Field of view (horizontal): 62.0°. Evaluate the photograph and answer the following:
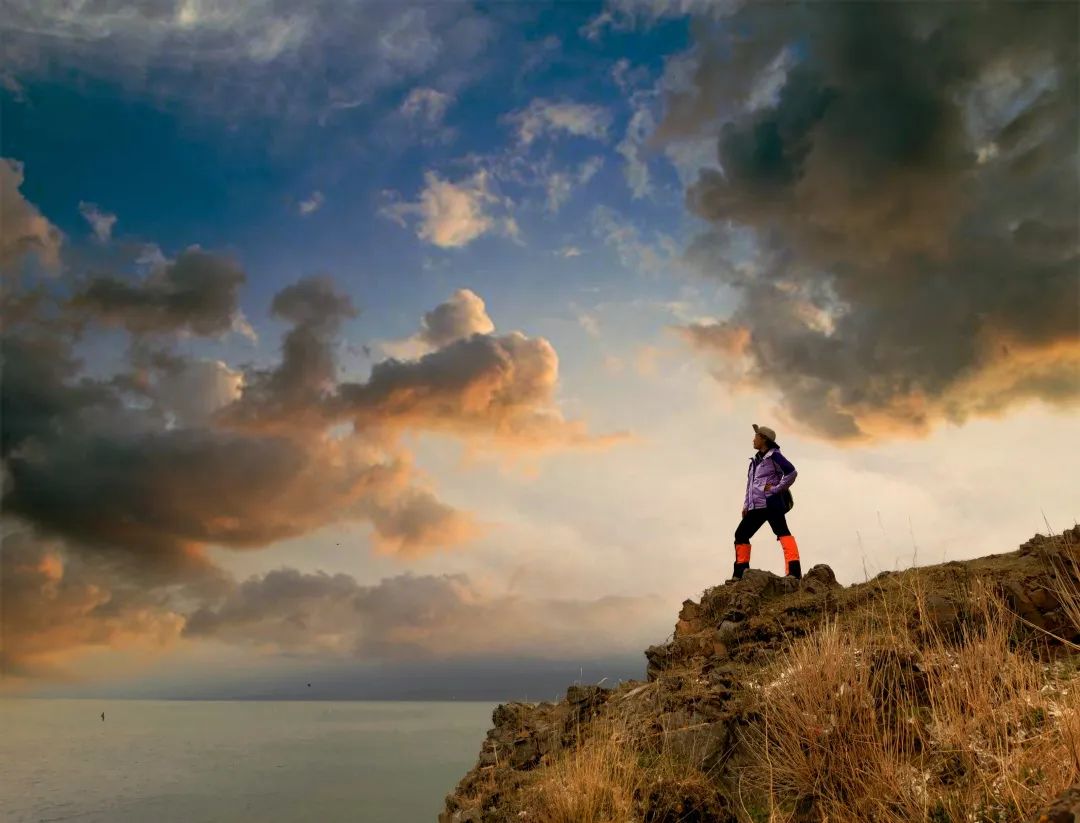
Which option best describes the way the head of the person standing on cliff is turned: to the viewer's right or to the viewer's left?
to the viewer's left

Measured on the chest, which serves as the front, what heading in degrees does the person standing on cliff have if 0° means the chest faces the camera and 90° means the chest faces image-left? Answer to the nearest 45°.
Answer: approximately 45°
